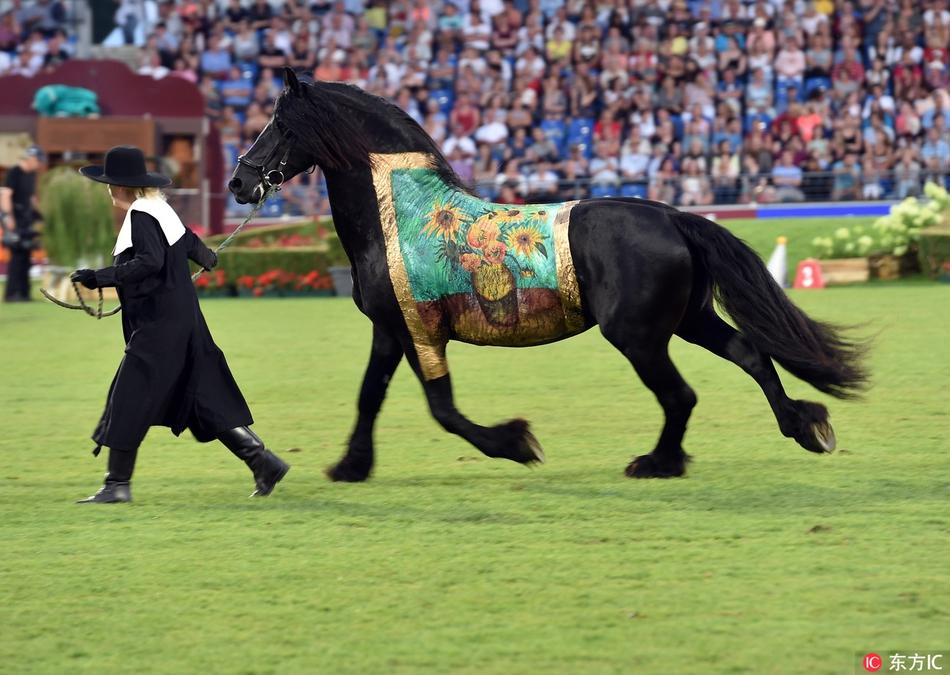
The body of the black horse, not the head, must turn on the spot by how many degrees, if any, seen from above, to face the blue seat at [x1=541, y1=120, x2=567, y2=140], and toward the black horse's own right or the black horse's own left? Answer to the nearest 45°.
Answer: approximately 90° to the black horse's own right

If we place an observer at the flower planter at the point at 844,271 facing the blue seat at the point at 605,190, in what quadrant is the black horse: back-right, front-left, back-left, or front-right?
back-left

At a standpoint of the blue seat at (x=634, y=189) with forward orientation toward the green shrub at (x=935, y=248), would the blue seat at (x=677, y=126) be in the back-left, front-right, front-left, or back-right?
back-left

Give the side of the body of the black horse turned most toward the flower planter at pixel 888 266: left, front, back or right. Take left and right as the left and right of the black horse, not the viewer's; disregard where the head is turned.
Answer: right

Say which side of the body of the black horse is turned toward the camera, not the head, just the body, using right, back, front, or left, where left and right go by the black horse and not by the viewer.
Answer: left

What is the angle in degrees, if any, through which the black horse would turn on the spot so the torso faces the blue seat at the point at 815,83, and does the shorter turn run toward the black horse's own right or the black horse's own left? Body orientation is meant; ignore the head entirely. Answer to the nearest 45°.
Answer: approximately 90° to the black horse's own right

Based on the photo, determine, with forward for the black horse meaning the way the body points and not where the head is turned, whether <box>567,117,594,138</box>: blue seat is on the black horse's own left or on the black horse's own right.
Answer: on the black horse's own right

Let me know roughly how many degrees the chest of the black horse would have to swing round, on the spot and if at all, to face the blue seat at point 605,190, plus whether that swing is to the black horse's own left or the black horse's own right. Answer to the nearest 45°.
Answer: approximately 90° to the black horse's own right

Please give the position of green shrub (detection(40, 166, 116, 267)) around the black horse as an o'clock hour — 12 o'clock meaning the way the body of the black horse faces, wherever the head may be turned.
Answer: The green shrub is roughly at 2 o'clock from the black horse.

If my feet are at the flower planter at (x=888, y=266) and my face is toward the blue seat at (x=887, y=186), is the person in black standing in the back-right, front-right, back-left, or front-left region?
back-left

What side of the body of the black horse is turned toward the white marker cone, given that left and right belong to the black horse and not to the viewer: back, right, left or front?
right

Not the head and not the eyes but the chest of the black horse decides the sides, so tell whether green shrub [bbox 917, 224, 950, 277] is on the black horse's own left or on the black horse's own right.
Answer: on the black horse's own right

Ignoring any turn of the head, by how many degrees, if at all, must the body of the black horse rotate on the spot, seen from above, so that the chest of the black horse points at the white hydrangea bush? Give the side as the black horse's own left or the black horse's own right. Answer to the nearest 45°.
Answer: approximately 90° to the black horse's own right

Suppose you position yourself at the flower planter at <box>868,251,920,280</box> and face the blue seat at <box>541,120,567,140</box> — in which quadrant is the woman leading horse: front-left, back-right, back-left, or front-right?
back-left

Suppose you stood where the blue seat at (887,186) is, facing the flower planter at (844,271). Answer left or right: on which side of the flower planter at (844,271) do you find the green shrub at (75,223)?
right
